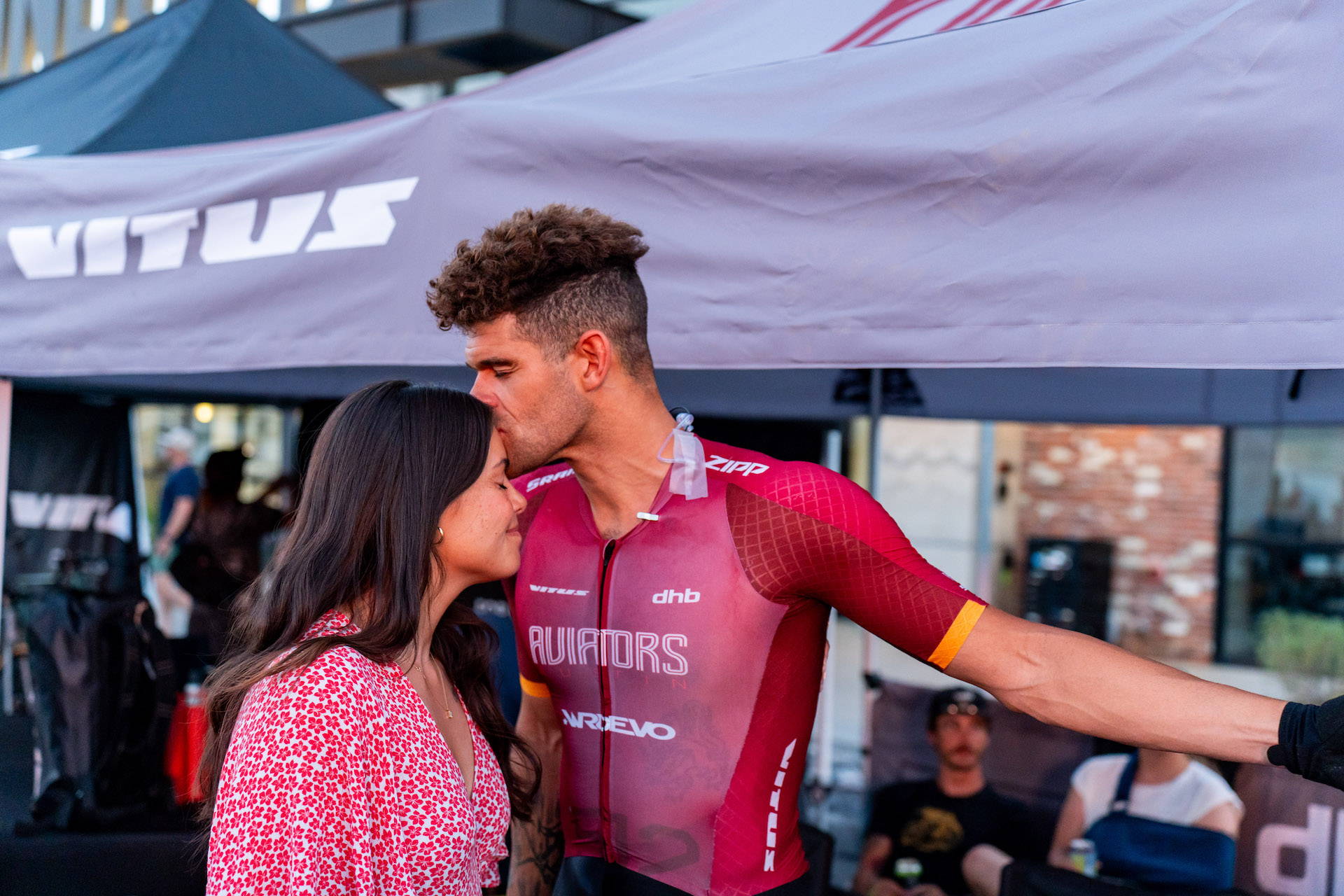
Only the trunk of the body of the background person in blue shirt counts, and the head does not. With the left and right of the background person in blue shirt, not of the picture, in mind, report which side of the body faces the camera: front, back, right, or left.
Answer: left

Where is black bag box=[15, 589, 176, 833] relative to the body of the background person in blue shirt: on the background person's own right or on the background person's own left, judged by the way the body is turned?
on the background person's own left

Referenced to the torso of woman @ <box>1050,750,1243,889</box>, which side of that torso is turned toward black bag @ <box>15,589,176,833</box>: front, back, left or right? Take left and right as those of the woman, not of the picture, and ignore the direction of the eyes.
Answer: right

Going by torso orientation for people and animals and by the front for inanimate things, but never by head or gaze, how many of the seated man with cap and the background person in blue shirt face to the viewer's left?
1

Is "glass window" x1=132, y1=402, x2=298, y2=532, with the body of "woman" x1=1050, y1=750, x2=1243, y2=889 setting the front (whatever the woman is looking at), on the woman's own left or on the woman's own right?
on the woman's own right

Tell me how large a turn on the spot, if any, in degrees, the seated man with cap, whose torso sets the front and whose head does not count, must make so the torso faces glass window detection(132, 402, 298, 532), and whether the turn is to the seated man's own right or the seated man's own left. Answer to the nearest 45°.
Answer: approximately 135° to the seated man's own right
